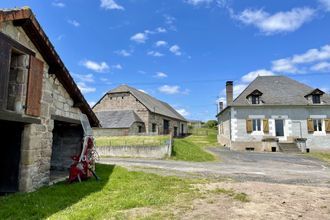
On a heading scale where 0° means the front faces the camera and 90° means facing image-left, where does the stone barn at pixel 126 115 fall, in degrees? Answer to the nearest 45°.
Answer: approximately 315°

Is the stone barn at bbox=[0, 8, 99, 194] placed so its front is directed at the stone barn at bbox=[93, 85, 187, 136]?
no

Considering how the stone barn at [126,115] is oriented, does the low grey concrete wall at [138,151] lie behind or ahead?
ahead

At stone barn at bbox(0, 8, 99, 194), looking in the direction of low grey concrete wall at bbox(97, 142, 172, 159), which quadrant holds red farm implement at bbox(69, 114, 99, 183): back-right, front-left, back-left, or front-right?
front-right

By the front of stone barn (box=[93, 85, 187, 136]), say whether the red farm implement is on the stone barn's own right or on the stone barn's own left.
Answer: on the stone barn's own right

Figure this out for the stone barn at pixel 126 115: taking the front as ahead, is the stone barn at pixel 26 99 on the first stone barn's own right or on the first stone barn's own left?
on the first stone barn's own right

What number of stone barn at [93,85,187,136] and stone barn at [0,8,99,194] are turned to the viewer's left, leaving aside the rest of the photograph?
0

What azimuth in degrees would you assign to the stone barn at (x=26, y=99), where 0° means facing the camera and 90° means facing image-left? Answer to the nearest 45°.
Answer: approximately 315°
